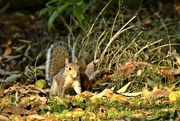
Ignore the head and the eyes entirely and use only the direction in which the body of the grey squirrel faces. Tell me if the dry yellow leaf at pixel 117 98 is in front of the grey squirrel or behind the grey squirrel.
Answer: in front

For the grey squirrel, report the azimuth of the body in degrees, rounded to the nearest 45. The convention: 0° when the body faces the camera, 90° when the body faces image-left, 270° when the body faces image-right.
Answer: approximately 315°

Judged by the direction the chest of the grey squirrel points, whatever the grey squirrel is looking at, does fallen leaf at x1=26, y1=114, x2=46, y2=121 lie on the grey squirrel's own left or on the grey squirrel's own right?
on the grey squirrel's own right

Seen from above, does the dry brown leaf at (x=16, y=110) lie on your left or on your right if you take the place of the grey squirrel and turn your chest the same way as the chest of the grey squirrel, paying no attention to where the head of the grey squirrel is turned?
on your right

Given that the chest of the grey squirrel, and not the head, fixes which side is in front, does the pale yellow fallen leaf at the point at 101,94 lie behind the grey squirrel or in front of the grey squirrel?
in front
